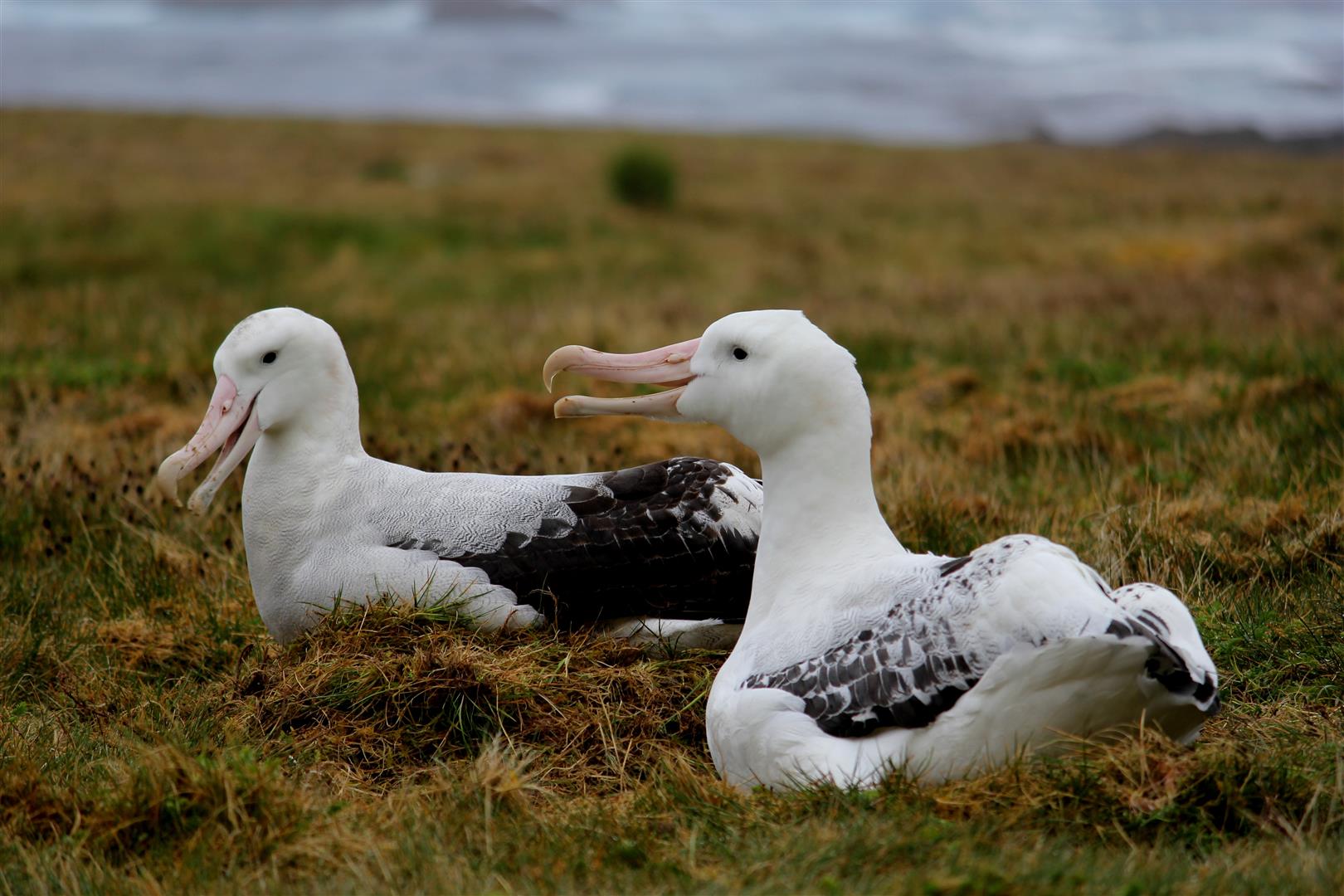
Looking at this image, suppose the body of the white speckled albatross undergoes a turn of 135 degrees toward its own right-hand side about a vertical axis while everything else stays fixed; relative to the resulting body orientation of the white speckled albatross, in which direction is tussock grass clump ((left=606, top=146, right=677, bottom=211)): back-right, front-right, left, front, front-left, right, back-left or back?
front-left

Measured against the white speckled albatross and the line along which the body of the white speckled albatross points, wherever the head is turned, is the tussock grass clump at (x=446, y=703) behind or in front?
in front

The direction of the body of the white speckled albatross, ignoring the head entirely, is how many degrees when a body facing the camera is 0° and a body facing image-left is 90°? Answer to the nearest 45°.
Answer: approximately 90°
